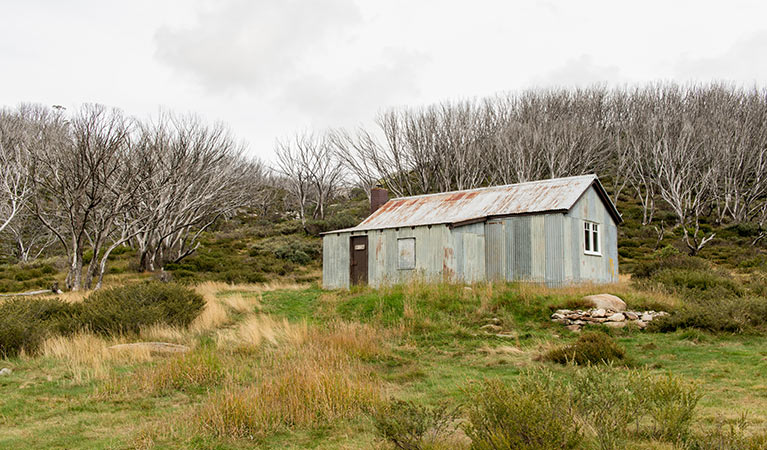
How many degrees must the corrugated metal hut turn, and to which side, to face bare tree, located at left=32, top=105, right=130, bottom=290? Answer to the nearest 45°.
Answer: approximately 45° to its right

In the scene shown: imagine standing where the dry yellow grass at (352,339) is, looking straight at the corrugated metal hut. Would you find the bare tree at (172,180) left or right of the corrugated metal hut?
left

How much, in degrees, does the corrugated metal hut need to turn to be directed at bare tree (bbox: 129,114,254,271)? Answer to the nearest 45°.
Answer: approximately 45° to its right

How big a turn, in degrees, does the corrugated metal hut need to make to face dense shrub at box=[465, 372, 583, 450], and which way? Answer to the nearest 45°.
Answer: approximately 45° to its left

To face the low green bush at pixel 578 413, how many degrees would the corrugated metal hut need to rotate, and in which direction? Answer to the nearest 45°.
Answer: approximately 45° to its left

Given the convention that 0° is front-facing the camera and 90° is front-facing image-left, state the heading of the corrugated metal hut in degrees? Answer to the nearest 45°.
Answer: approximately 45°

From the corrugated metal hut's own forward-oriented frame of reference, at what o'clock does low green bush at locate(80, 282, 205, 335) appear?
The low green bush is roughly at 12 o'clock from the corrugated metal hut.

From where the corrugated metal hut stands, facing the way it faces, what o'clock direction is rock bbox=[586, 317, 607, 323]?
The rock is roughly at 10 o'clock from the corrugated metal hut.

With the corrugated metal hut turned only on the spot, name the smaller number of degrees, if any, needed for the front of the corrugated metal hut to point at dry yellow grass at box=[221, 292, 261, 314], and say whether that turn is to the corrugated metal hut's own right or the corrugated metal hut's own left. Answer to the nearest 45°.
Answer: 0° — it already faces it

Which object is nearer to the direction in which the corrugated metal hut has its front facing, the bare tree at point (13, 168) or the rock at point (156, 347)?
the rock

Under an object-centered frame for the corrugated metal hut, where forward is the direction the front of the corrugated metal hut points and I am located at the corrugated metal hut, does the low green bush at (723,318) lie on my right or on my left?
on my left
